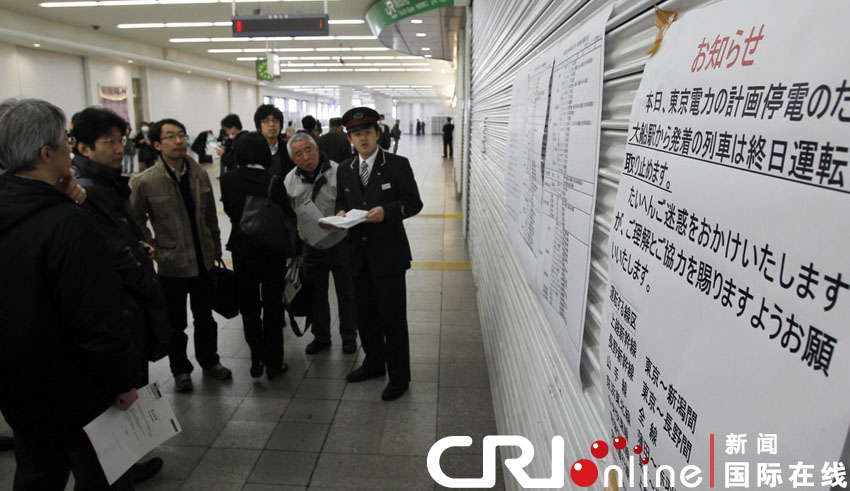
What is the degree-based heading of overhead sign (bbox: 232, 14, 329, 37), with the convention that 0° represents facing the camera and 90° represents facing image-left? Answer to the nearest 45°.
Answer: approximately 0°

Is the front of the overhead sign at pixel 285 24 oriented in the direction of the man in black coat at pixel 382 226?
yes

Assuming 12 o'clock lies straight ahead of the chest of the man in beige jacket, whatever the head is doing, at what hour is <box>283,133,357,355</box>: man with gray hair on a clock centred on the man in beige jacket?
The man with gray hair is roughly at 10 o'clock from the man in beige jacket.

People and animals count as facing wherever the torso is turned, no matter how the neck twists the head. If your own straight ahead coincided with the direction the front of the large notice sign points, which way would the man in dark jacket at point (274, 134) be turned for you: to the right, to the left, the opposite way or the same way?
to the left

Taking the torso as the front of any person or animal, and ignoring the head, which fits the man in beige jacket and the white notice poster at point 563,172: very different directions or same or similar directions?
very different directions

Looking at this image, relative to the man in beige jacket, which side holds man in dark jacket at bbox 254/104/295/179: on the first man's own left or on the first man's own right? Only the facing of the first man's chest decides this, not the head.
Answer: on the first man's own left

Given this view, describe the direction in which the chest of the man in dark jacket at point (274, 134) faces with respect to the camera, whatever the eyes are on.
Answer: toward the camera

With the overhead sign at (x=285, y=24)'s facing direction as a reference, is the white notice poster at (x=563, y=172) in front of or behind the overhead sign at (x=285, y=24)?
in front

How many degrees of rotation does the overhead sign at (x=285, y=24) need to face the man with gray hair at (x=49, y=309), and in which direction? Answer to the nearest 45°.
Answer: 0° — it already faces them

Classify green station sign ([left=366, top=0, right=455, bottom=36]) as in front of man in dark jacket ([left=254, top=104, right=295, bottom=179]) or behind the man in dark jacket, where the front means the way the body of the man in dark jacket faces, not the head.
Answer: behind

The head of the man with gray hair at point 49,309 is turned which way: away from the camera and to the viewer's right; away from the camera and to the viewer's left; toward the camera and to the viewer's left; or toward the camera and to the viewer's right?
away from the camera and to the viewer's right

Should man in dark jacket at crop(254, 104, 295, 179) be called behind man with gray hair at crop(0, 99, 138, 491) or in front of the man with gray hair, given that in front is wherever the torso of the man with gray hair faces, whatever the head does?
in front

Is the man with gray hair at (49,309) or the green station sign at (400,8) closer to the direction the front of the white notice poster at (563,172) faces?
the man with gray hair

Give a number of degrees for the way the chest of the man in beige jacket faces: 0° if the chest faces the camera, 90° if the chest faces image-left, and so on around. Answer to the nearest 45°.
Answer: approximately 315°
